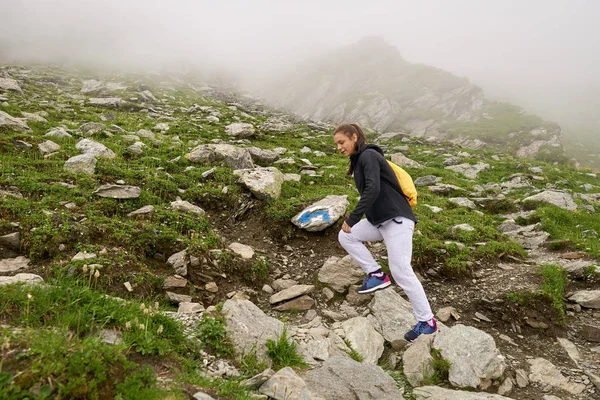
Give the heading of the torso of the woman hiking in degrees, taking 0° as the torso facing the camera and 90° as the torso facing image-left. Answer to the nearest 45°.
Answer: approximately 90°

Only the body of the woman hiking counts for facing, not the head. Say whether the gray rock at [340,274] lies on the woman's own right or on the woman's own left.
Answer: on the woman's own right

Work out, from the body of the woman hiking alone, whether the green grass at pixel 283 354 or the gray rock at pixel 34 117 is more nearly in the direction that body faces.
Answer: the gray rock

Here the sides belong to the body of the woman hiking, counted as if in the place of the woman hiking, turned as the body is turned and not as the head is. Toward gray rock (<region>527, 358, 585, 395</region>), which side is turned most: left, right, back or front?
back
